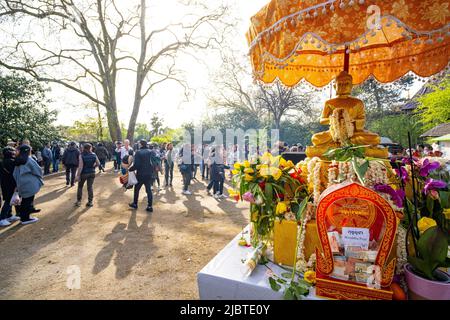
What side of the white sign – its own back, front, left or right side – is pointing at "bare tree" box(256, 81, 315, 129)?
back

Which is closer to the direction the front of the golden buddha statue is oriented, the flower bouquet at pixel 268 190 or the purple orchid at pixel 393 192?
the purple orchid

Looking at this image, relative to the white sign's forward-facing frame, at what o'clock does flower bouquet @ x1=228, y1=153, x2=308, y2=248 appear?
The flower bouquet is roughly at 4 o'clock from the white sign.

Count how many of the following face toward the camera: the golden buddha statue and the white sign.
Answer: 2

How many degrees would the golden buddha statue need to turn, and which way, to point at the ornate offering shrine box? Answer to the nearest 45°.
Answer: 0° — it already faces it

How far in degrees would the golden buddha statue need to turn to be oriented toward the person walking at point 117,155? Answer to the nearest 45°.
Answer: approximately 135° to its right

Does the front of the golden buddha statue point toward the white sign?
yes

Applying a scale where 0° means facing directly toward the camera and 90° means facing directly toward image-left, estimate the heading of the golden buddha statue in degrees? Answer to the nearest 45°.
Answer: approximately 0°

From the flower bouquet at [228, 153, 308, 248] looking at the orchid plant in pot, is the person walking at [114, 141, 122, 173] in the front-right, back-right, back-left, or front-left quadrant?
back-left
